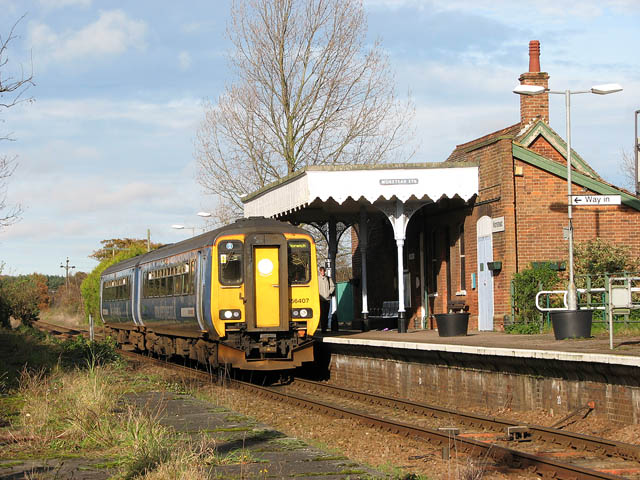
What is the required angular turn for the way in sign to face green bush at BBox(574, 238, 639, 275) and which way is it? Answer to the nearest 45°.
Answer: approximately 180°

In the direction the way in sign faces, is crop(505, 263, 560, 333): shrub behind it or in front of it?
behind

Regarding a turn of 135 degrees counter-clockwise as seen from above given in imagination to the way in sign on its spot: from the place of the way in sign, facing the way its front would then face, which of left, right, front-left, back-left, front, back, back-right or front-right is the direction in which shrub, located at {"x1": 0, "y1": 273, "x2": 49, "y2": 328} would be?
left

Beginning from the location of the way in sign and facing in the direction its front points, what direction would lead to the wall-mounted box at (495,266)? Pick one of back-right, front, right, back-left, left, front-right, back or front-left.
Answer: back-right

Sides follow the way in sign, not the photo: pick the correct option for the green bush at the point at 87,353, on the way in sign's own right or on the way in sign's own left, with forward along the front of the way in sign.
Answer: on the way in sign's own right

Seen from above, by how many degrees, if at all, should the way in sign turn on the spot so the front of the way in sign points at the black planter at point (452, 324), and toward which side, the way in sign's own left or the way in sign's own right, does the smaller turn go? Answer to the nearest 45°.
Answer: approximately 90° to the way in sign's own right

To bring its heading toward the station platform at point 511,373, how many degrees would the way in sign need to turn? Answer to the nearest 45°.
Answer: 0° — it already faces it

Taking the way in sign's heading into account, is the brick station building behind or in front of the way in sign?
behind

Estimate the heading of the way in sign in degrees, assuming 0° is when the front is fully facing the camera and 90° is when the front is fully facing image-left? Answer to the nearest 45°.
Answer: approximately 0°
